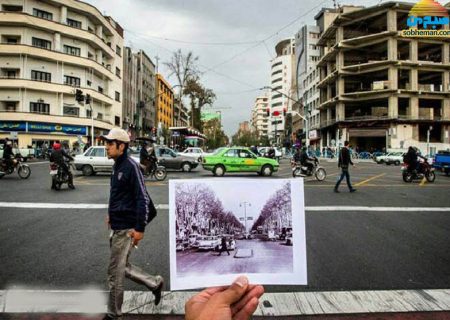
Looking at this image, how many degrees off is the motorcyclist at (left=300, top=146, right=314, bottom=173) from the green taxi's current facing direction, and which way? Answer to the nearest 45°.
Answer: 0° — it already faces them

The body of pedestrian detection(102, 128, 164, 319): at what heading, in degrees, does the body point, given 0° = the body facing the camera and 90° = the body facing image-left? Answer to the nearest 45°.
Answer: approximately 90°

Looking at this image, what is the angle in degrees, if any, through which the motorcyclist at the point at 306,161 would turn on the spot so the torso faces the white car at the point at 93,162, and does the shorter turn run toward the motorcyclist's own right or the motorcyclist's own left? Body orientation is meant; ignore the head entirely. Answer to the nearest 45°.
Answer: approximately 180°

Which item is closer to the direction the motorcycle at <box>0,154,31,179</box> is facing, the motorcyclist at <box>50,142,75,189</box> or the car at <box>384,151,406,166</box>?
the car

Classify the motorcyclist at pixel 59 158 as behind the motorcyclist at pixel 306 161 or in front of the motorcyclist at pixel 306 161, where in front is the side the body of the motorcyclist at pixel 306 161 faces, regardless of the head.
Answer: behind

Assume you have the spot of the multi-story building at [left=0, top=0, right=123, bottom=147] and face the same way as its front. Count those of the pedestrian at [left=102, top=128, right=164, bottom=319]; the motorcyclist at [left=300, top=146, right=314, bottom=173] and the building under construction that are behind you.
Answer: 0

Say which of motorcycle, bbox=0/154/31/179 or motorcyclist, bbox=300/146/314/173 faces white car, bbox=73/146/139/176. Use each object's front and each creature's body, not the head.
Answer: the motorcycle

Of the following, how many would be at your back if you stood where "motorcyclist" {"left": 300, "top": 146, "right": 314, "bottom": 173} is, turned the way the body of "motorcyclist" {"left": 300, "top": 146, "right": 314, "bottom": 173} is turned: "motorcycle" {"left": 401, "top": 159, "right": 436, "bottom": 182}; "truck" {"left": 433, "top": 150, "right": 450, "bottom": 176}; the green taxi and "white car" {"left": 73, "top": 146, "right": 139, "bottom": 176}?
2

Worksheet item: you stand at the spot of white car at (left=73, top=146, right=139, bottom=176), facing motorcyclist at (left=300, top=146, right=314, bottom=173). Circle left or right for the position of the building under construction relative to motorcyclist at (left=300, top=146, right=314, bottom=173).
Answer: left

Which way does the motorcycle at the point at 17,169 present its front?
to the viewer's right

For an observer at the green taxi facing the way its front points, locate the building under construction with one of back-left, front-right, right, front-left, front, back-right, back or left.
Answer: front-left

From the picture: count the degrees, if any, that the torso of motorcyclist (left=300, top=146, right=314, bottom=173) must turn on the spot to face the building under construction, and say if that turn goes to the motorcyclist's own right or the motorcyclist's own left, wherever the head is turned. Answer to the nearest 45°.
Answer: approximately 90° to the motorcyclist's own left
